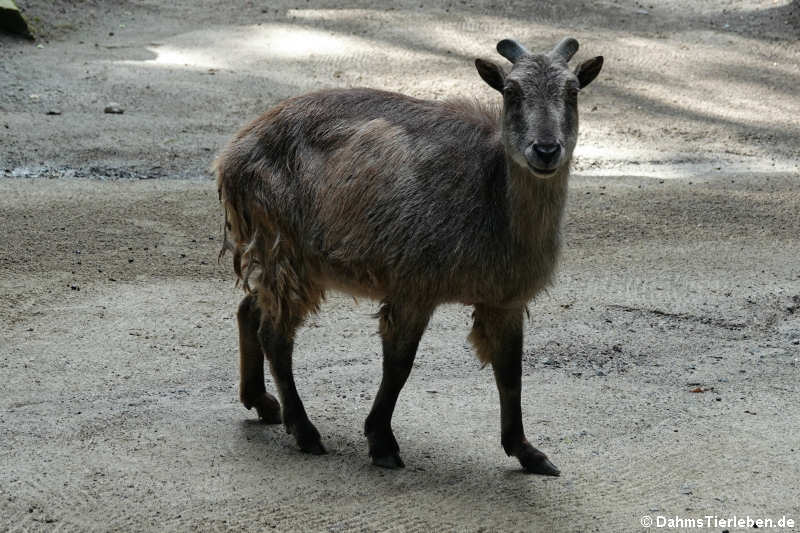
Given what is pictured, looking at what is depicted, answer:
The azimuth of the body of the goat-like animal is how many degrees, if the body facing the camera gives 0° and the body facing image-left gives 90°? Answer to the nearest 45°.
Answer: approximately 315°
